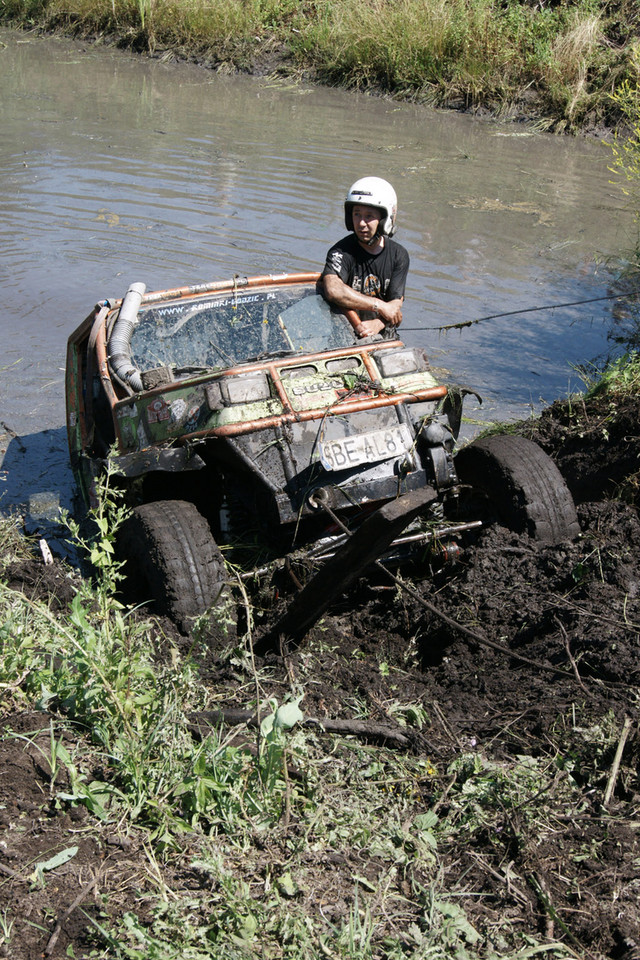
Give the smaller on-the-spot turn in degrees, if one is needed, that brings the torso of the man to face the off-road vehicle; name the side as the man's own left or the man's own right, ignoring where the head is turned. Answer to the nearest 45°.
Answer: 0° — they already face it

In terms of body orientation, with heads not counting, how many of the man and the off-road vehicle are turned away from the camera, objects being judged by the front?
0

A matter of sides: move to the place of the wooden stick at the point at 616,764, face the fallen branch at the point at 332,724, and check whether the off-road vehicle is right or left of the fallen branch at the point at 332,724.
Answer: right

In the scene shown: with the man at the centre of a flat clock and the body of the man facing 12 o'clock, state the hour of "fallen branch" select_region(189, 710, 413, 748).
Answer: The fallen branch is roughly at 12 o'clock from the man.

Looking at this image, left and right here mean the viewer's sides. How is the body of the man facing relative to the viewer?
facing the viewer

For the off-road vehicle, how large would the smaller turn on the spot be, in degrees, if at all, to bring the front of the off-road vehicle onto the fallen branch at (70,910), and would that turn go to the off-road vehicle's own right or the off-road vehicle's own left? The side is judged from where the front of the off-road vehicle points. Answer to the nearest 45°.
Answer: approximately 45° to the off-road vehicle's own right

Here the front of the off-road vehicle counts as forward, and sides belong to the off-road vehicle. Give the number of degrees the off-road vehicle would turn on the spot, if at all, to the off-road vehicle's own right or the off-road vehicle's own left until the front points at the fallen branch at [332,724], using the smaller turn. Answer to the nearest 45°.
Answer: approximately 45° to the off-road vehicle's own right

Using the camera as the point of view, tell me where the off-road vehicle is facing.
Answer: facing the viewer and to the right of the viewer

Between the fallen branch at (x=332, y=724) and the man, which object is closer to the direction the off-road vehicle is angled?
the fallen branch

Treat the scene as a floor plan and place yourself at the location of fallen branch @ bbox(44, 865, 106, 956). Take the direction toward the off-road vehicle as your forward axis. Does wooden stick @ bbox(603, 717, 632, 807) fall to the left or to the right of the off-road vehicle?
right

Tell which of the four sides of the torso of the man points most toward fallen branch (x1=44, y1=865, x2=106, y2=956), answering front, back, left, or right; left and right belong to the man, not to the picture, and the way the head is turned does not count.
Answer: front
